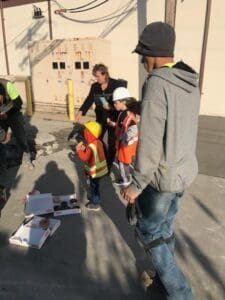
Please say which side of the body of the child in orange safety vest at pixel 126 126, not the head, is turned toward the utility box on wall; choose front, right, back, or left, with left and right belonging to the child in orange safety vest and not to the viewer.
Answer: right

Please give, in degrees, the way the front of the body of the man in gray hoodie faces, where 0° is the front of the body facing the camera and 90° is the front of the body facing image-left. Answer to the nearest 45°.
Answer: approximately 135°

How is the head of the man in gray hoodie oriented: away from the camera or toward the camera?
away from the camera

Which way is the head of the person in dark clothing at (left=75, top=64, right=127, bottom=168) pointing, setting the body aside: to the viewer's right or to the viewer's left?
to the viewer's left

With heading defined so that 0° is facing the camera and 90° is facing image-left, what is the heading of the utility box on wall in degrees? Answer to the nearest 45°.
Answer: approximately 0°

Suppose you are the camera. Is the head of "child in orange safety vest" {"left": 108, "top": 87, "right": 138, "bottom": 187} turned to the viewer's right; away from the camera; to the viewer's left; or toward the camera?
to the viewer's left
